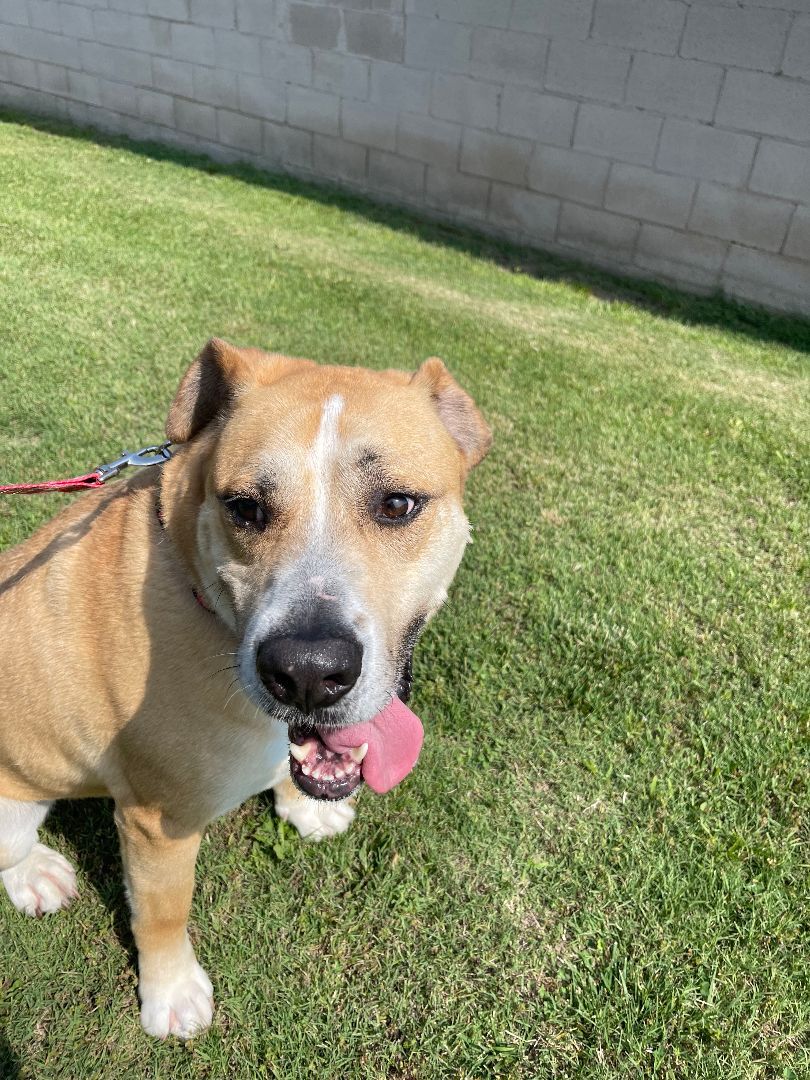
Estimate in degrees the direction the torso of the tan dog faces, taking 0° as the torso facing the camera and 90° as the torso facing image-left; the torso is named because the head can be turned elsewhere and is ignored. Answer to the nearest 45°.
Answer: approximately 315°
